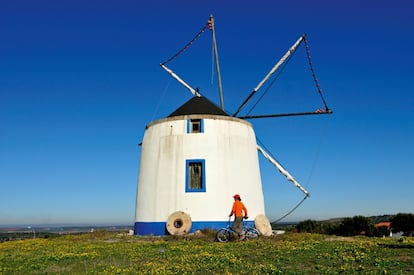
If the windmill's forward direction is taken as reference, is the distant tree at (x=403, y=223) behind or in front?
in front
